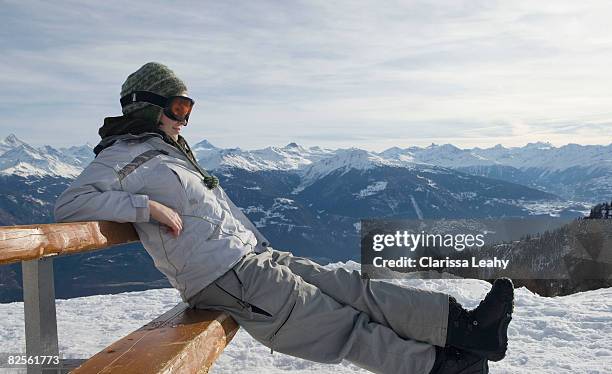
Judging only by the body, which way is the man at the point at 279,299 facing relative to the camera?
to the viewer's right

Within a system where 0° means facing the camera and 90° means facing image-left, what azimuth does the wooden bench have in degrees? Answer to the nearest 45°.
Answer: approximately 315°
